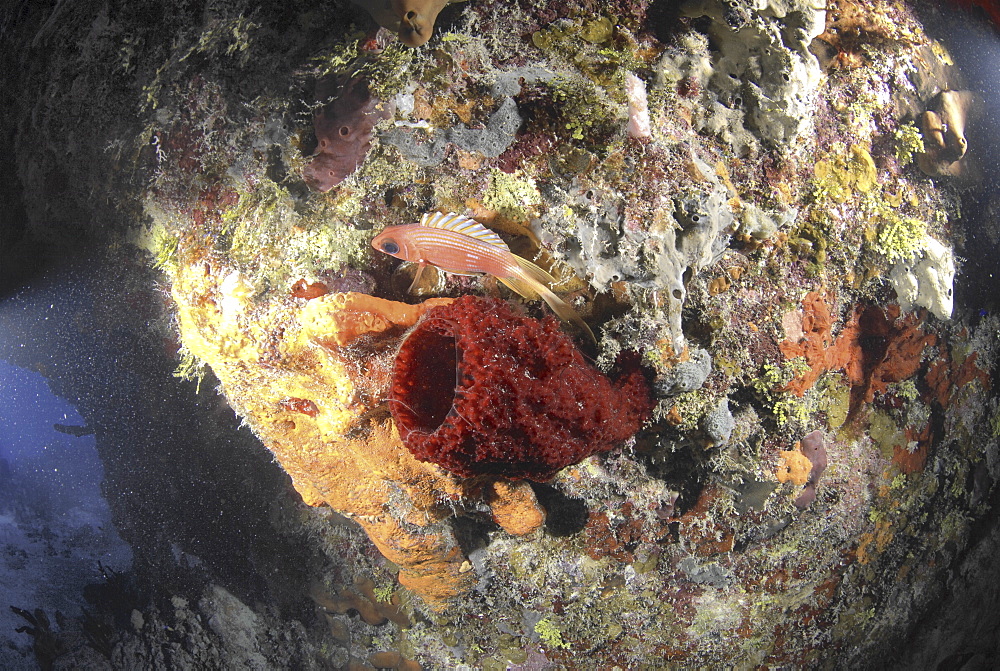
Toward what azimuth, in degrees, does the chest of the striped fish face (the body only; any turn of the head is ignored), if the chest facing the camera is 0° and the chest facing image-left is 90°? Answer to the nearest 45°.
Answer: approximately 90°
